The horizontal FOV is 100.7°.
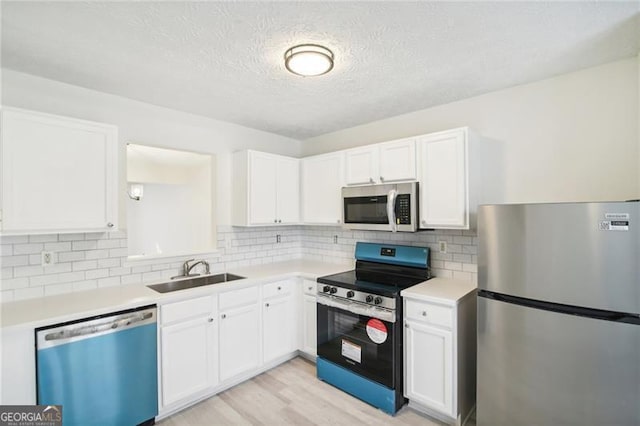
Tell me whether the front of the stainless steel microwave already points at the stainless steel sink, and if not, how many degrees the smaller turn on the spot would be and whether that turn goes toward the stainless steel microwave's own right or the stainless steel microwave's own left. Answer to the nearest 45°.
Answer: approximately 45° to the stainless steel microwave's own right

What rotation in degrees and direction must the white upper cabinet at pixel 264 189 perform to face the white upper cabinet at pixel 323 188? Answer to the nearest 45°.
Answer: approximately 45° to its left

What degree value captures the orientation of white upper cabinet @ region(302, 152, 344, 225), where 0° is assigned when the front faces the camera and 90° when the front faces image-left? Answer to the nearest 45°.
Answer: approximately 45°

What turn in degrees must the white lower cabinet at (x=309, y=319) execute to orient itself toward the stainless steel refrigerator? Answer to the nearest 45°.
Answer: approximately 90° to its left

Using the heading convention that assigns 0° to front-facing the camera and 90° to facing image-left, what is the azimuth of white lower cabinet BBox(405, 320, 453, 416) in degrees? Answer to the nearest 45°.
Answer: approximately 45°

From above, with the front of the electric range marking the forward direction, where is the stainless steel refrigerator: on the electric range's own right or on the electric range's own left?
on the electric range's own left

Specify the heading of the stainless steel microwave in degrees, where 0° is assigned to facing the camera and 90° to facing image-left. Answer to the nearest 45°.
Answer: approximately 45°

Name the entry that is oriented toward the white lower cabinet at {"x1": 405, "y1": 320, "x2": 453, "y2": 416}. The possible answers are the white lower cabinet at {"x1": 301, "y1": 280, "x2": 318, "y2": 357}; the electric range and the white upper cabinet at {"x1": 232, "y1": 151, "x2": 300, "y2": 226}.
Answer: the white upper cabinet
